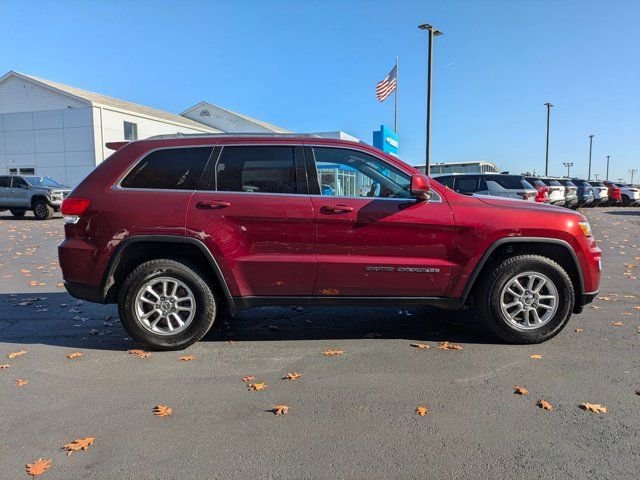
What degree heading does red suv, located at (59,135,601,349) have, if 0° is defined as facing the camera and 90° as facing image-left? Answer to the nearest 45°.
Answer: approximately 270°

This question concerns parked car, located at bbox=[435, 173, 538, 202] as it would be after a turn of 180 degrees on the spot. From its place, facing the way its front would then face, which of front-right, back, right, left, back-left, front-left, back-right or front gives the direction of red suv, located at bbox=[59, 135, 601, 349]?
front-right

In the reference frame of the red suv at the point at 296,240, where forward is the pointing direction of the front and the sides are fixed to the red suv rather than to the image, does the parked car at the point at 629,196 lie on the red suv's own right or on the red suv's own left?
on the red suv's own left

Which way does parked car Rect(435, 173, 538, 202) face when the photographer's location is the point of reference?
facing away from the viewer and to the left of the viewer

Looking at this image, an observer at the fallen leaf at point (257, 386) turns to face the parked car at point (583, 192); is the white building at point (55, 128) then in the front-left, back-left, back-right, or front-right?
front-left

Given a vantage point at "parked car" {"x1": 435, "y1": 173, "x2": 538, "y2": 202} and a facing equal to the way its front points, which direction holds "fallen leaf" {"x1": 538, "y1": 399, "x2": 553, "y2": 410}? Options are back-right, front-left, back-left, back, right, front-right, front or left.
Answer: back-left

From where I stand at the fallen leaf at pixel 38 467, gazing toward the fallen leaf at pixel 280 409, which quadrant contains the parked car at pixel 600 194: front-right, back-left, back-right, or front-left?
front-left

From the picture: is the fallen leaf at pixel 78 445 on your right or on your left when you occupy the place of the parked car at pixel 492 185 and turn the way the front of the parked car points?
on your left

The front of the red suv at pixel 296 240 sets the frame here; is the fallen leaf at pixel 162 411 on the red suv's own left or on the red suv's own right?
on the red suv's own right

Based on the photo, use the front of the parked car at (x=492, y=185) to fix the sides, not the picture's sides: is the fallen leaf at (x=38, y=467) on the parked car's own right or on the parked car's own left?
on the parked car's own left

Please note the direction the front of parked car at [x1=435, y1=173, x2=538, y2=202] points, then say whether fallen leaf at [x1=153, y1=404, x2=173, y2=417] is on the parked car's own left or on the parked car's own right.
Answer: on the parked car's own left

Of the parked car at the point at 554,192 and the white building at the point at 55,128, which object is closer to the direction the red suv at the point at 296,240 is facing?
the parked car

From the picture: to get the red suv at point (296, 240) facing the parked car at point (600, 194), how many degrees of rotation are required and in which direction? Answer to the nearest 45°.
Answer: approximately 45° to its left

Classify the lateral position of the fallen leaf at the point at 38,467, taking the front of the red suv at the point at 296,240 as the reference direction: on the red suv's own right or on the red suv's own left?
on the red suv's own right

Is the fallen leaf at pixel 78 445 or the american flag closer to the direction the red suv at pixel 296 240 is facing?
the american flag
